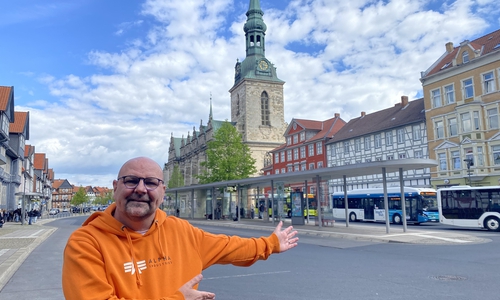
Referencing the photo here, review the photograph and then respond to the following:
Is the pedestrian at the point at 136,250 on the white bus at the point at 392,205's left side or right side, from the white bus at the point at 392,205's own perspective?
on its right

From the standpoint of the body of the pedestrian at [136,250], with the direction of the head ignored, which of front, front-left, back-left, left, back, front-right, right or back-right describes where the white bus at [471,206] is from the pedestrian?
back-left

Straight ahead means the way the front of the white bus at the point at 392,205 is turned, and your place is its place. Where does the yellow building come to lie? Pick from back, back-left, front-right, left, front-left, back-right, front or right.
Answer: left

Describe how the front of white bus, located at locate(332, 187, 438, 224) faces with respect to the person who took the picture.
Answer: facing the viewer and to the right of the viewer

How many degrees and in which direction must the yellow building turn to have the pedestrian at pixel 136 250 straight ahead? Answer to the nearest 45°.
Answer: approximately 45° to its left

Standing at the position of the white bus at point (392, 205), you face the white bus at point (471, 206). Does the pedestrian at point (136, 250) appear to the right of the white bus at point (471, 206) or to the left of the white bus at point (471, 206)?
right

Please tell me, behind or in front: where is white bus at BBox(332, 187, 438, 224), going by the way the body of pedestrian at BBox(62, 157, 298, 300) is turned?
behind

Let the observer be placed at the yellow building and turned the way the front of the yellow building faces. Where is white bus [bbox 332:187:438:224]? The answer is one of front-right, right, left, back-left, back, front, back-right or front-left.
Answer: front

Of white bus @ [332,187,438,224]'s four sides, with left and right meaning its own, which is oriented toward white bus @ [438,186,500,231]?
front

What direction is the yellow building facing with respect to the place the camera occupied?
facing the viewer and to the left of the viewer
